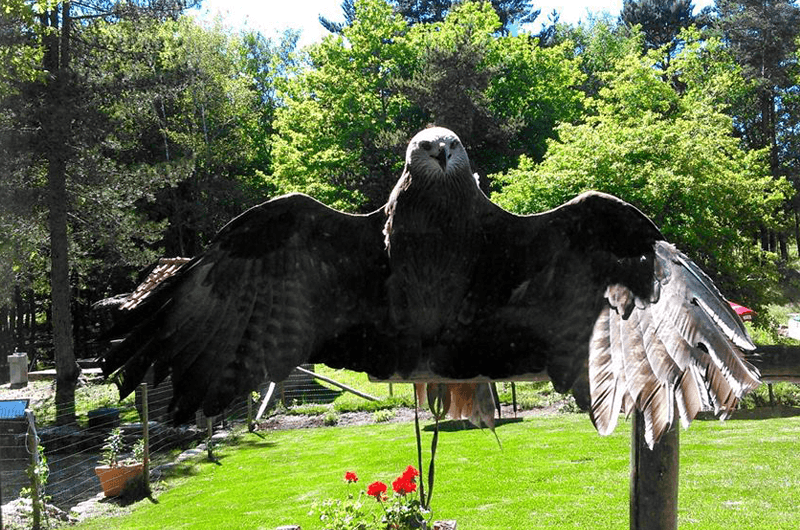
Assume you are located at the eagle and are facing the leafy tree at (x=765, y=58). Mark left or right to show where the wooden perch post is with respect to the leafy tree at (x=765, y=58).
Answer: right

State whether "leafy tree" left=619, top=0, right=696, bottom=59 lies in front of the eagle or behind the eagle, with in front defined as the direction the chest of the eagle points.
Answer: behind

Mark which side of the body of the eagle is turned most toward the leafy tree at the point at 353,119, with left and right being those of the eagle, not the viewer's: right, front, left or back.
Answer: back

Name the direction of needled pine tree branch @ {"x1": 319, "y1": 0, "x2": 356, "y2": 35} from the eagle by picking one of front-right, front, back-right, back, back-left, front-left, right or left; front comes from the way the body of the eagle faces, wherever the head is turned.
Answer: back

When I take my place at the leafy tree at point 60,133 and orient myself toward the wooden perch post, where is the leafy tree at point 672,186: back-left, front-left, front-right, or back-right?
front-left

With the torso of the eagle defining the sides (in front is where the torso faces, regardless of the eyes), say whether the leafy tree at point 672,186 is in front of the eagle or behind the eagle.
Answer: behind

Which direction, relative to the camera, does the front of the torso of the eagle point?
toward the camera
